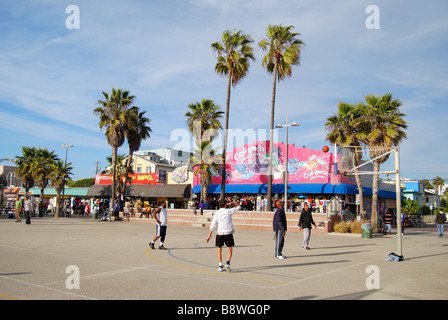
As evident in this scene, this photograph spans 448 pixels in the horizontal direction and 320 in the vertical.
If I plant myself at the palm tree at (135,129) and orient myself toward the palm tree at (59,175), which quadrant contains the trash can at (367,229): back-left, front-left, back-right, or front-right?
back-left

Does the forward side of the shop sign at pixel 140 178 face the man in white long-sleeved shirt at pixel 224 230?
yes

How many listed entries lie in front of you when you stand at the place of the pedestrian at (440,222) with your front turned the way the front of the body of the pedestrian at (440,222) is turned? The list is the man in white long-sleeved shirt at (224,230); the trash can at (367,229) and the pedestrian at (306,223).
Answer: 0

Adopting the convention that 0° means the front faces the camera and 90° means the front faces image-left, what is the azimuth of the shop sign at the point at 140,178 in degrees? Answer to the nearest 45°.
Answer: approximately 0°

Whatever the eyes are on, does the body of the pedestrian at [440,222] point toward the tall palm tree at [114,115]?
no

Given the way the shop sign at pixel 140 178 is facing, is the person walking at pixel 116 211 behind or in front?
in front

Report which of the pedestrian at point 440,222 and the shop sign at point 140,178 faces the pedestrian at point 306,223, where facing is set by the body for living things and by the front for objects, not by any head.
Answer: the shop sign
